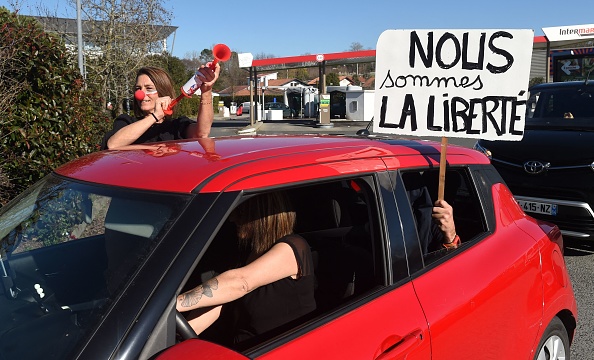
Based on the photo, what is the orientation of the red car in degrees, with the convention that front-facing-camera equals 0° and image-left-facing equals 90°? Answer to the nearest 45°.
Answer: approximately 45°
